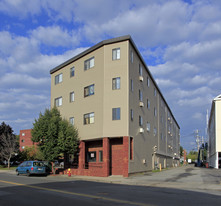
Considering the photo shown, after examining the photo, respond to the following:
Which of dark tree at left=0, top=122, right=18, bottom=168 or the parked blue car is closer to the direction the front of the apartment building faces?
the parked blue car

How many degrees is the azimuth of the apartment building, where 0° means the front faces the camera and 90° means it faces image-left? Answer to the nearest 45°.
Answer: approximately 45°

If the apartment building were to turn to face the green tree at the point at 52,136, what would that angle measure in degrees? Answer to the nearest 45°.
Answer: approximately 45° to its right

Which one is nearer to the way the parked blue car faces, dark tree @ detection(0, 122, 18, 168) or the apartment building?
the dark tree

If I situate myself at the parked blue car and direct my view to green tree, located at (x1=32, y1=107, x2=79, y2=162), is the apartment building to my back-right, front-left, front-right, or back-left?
front-right

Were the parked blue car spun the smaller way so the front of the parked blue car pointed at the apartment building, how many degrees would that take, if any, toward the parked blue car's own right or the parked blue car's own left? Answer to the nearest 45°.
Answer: approximately 135° to the parked blue car's own right

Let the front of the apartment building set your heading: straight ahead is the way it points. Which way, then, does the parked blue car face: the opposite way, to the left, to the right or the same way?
to the right

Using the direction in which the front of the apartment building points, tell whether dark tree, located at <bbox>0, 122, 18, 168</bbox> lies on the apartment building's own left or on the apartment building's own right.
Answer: on the apartment building's own right

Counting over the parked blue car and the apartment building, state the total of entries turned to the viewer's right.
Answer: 0

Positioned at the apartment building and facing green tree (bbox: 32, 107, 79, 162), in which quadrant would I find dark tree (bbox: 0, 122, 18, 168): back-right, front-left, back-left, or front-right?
front-right

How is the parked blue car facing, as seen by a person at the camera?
facing away from the viewer and to the left of the viewer

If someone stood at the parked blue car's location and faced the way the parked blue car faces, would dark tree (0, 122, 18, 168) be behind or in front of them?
in front
